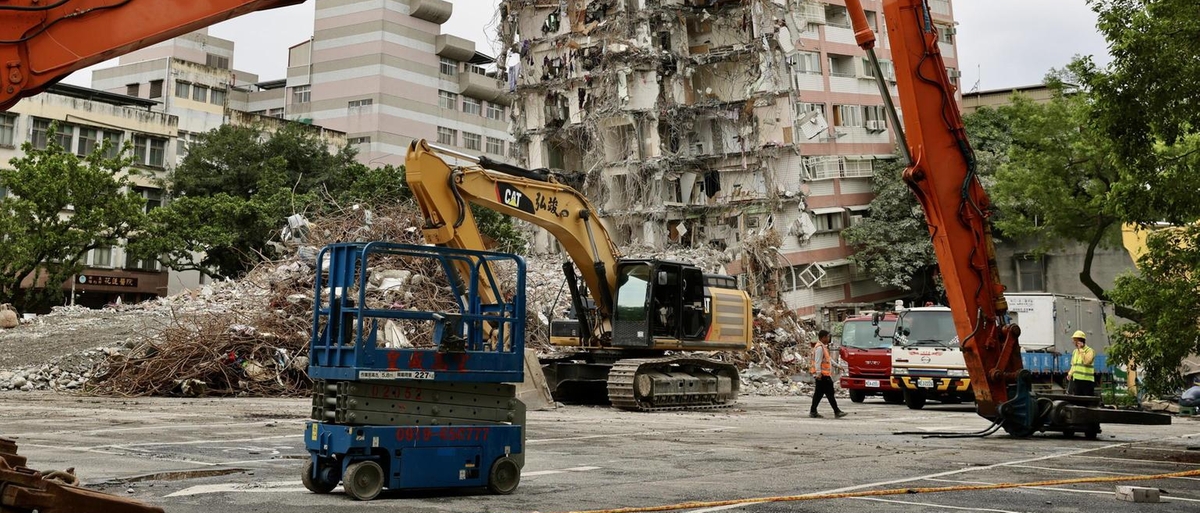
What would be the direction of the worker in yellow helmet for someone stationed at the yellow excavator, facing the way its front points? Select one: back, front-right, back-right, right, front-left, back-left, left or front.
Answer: back-left

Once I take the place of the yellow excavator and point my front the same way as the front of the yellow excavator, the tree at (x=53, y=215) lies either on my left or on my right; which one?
on my right

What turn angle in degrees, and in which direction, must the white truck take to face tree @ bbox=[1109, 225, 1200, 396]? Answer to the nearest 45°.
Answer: approximately 135° to its left

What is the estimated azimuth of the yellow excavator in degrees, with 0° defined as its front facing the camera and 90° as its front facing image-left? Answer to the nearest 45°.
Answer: approximately 45°
